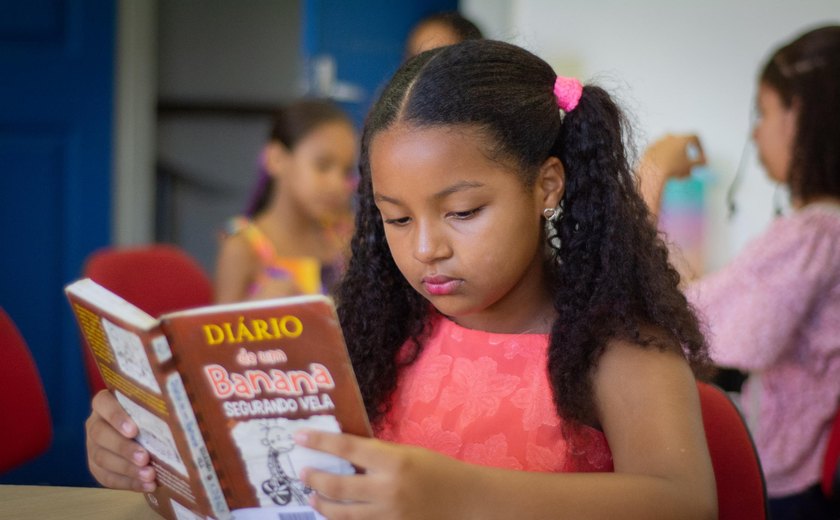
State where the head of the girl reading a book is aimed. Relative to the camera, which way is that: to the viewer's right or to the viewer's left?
to the viewer's left

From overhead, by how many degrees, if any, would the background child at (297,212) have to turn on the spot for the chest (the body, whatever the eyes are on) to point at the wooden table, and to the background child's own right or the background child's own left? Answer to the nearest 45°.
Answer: approximately 45° to the background child's own right

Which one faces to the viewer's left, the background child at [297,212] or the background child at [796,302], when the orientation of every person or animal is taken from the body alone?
the background child at [796,302]

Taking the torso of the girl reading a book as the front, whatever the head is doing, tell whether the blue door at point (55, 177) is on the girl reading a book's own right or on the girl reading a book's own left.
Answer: on the girl reading a book's own right

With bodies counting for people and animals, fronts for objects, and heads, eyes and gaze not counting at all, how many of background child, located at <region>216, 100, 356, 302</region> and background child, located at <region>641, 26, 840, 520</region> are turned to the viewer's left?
1

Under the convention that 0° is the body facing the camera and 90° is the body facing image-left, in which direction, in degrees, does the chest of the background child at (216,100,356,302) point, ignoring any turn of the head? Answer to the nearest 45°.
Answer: approximately 315°

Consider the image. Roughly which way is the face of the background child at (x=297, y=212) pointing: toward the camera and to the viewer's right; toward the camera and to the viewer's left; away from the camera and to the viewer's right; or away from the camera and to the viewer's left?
toward the camera and to the viewer's right

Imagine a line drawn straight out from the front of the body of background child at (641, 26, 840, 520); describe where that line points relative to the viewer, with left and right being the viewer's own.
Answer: facing to the left of the viewer

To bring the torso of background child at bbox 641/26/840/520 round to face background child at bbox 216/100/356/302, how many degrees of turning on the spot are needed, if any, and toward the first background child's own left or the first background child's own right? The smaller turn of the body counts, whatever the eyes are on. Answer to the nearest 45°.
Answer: approximately 45° to the first background child's own right

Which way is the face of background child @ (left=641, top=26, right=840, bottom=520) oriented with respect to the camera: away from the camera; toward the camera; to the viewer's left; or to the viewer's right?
to the viewer's left

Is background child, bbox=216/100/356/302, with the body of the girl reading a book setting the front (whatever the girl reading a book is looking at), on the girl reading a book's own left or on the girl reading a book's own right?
on the girl reading a book's own right

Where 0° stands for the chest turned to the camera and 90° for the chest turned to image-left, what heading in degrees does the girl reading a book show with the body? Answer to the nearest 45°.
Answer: approximately 45°
